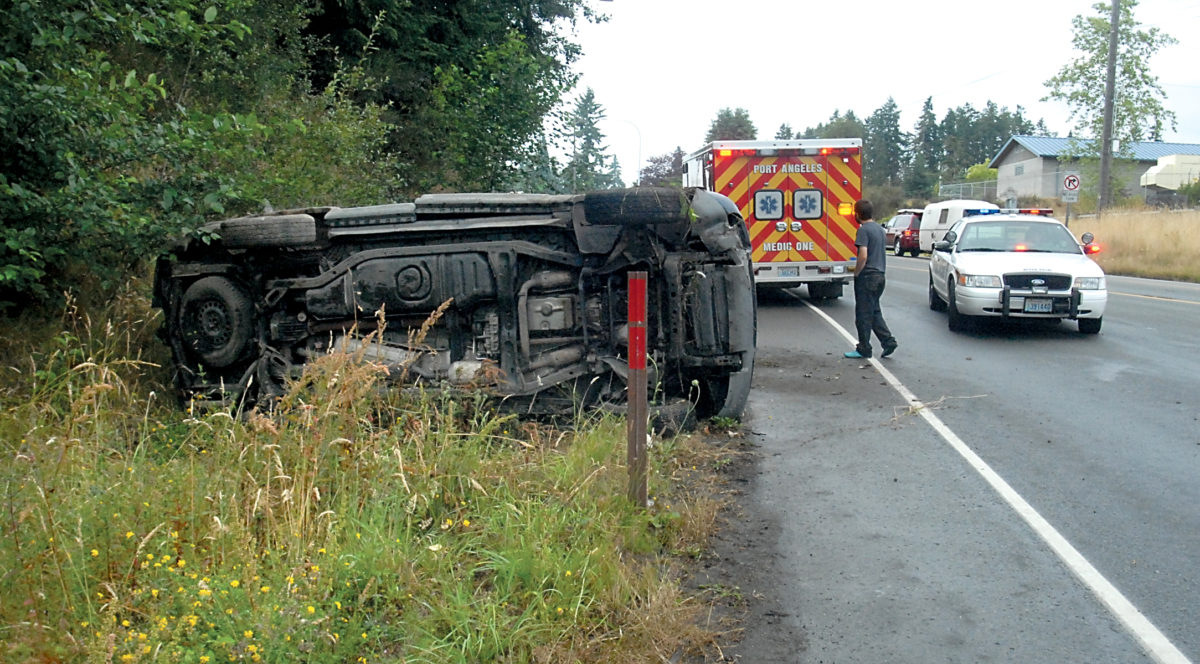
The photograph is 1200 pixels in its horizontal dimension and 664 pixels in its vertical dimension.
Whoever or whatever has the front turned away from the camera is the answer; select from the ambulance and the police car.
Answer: the ambulance

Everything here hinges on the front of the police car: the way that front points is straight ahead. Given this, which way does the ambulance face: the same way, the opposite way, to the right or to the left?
the opposite way

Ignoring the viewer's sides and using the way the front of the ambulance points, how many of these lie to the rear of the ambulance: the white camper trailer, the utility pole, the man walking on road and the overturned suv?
2

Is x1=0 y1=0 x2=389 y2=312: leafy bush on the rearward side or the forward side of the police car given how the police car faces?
on the forward side

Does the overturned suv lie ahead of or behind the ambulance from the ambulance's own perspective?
behind

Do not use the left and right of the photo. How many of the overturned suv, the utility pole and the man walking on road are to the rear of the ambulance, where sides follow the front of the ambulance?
2

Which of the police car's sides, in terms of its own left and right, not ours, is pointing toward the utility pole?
back

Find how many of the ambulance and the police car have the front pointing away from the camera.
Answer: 1

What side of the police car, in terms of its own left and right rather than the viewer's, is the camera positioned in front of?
front

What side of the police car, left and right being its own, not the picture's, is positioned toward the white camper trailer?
back

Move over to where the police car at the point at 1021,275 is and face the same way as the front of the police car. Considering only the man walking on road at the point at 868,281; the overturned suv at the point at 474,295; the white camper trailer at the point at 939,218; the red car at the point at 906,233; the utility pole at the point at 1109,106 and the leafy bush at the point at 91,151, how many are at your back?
3

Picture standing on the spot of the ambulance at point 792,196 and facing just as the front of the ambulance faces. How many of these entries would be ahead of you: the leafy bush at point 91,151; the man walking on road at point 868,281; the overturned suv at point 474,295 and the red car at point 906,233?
1

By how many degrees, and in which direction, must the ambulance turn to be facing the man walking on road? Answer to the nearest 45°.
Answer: approximately 180°

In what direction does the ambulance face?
away from the camera
